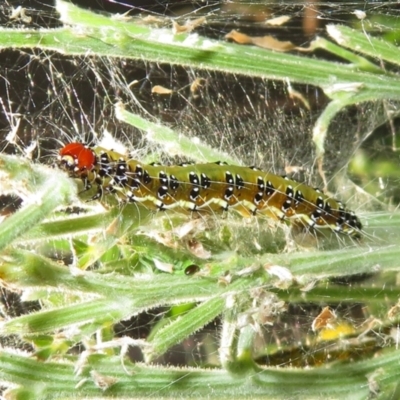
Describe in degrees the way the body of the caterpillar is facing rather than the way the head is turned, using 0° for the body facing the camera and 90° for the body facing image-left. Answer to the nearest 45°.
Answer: approximately 90°
